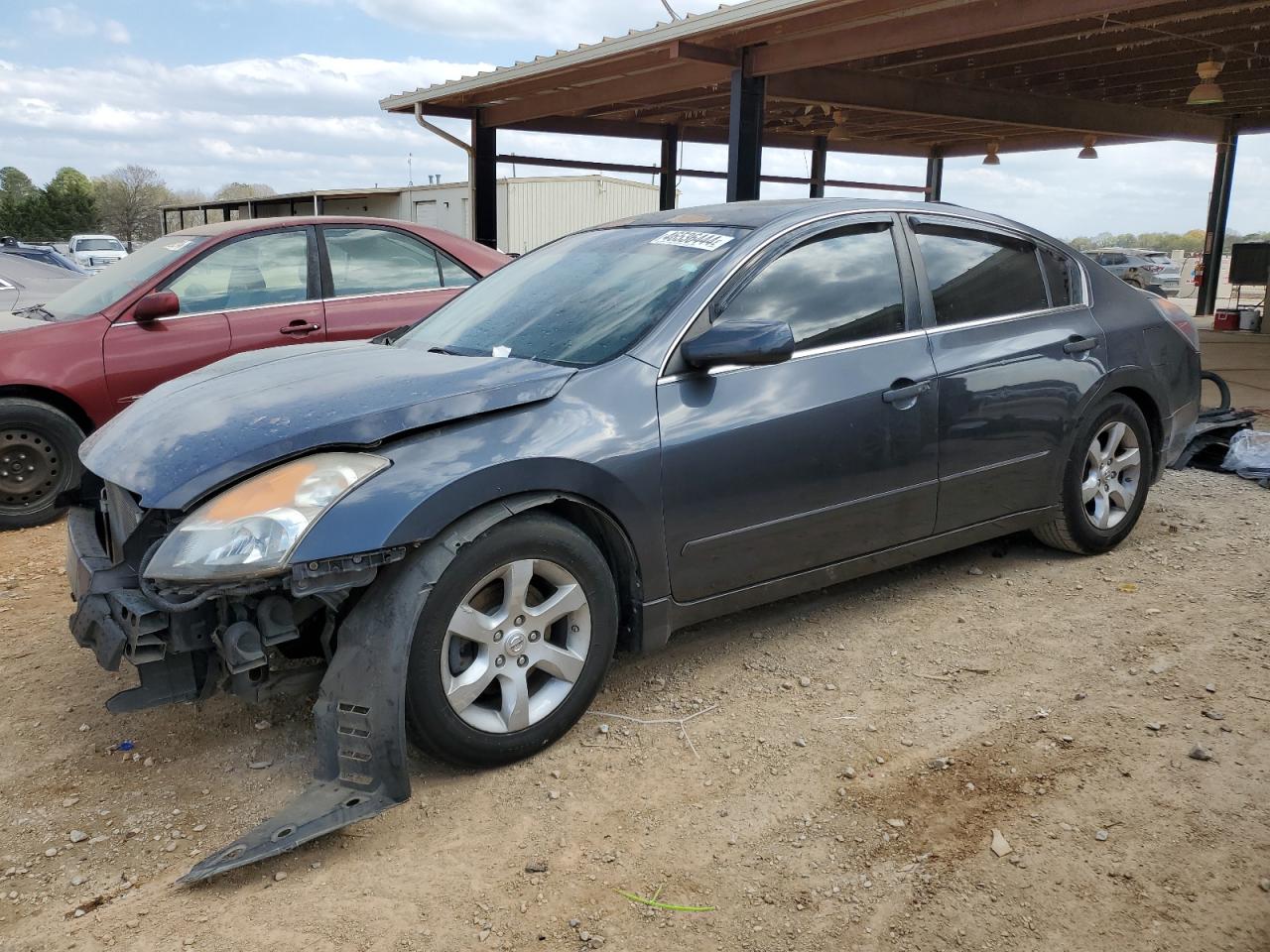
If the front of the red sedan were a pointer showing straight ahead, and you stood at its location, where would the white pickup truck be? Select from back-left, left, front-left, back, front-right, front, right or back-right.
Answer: right

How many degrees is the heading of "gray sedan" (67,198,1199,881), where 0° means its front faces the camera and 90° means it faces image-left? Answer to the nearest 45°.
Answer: approximately 45°

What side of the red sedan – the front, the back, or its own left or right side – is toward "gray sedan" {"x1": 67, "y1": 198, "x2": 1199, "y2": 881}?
left

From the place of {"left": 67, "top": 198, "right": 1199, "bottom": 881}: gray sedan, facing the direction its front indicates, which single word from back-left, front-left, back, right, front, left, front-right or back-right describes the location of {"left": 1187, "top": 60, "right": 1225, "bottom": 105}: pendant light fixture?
back

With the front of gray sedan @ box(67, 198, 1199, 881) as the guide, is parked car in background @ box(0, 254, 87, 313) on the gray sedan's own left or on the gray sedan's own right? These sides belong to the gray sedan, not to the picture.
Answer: on the gray sedan's own right

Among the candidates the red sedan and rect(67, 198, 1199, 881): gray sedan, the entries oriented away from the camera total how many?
0

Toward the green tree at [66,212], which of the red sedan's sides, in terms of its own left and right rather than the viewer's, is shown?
right

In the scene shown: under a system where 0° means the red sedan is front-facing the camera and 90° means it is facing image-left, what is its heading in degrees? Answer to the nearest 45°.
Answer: approximately 90°

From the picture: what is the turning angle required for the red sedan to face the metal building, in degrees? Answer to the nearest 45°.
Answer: approximately 90° to its right

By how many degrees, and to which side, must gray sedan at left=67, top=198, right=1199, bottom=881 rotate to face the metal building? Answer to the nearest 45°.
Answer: approximately 135° to its right
